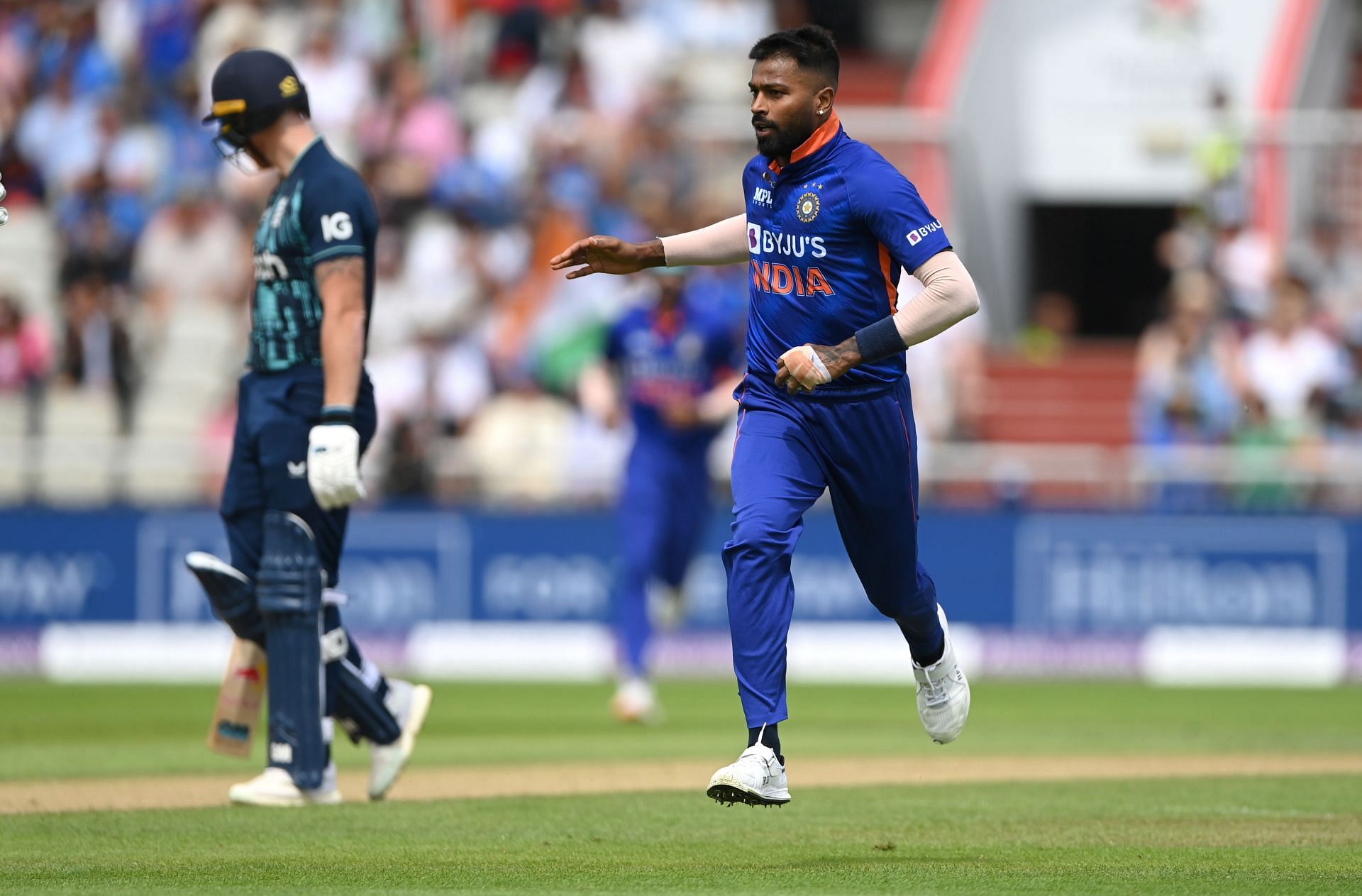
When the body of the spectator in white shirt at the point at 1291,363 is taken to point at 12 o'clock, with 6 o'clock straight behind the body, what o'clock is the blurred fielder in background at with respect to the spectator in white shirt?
The blurred fielder in background is roughly at 1 o'clock from the spectator in white shirt.

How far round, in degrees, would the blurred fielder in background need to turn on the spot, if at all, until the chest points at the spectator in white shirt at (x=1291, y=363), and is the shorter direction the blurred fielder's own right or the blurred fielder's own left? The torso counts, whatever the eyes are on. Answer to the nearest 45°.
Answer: approximately 135° to the blurred fielder's own left

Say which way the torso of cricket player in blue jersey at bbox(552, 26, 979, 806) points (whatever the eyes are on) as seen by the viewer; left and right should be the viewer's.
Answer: facing the viewer and to the left of the viewer

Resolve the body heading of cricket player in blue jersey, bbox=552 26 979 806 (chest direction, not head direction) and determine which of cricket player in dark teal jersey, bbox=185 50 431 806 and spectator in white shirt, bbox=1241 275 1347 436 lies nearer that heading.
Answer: the cricket player in dark teal jersey

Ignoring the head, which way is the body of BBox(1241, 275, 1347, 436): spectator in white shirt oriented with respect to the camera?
toward the camera

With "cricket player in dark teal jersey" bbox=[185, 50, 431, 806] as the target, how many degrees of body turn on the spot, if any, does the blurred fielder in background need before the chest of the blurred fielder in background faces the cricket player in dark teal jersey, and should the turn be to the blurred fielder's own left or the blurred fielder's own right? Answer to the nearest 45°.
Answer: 0° — they already face them

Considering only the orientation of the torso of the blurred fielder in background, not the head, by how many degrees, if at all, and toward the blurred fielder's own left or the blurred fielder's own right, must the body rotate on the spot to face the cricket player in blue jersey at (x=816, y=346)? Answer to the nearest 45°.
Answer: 0° — they already face them

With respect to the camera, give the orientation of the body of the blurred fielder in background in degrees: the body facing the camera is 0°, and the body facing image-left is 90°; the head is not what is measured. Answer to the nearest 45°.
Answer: approximately 0°

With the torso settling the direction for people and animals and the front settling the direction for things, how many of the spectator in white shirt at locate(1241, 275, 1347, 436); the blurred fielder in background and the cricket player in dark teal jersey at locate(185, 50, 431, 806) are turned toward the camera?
2
